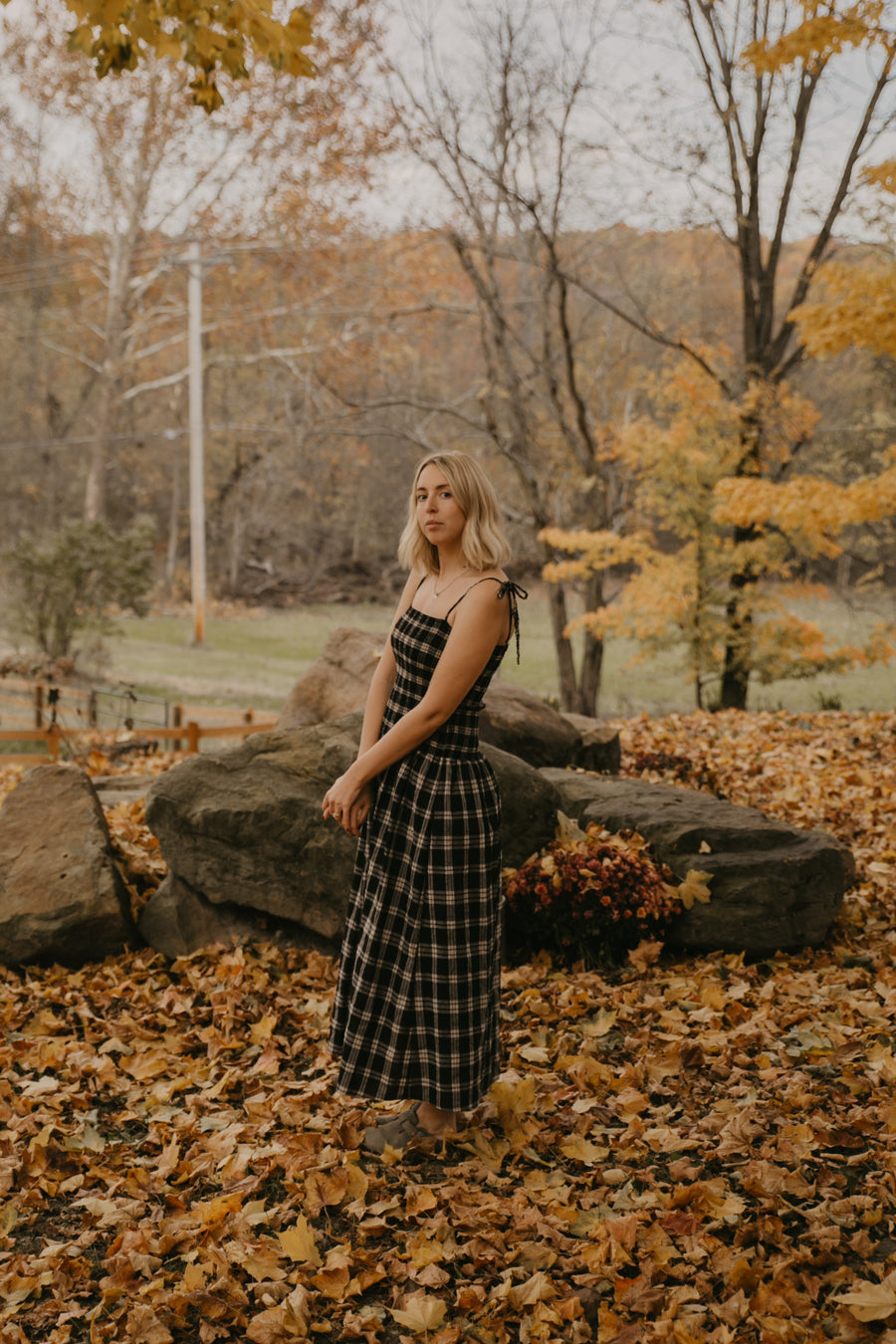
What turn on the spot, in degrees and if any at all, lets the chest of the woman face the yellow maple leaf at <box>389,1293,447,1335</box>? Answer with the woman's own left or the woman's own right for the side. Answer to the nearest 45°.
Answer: approximately 45° to the woman's own left

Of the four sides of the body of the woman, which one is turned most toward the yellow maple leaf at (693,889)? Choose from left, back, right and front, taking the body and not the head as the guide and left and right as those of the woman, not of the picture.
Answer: back

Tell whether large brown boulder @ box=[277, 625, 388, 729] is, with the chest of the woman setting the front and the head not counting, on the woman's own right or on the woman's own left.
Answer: on the woman's own right

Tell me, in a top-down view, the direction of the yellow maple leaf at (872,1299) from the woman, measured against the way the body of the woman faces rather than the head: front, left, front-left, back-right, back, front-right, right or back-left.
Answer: left

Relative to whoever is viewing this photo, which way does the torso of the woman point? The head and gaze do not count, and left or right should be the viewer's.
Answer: facing the viewer and to the left of the viewer

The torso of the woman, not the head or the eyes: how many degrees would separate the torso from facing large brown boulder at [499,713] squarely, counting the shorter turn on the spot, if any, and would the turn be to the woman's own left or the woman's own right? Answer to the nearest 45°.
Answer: approximately 135° to the woman's own right

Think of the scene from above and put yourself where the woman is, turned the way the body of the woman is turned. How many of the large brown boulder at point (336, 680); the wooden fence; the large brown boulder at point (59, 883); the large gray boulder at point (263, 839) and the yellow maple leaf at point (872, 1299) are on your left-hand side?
1
